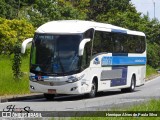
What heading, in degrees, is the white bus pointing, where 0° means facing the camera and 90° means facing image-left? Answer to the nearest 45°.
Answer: approximately 45°

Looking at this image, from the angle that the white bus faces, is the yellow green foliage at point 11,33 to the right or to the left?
on its right
